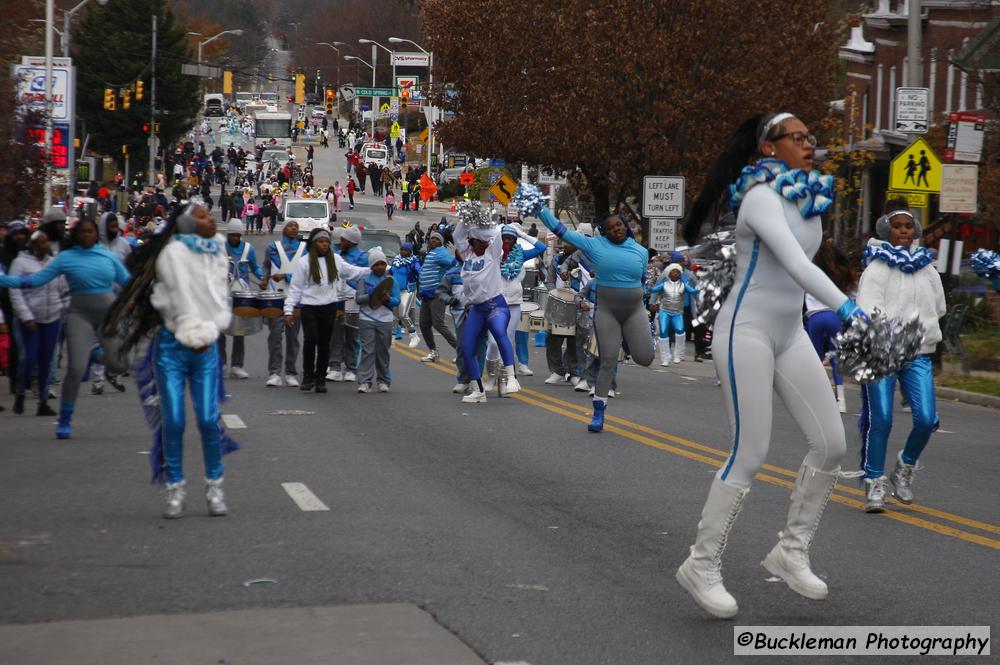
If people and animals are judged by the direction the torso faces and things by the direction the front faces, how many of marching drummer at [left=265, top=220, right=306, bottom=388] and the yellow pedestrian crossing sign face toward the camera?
2

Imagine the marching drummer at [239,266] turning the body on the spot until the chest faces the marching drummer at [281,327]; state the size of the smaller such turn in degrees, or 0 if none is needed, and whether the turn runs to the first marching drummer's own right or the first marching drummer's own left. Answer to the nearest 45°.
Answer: approximately 45° to the first marching drummer's own left

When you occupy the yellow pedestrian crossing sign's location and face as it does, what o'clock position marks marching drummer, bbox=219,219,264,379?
The marching drummer is roughly at 2 o'clock from the yellow pedestrian crossing sign.

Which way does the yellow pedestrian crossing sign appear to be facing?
toward the camera

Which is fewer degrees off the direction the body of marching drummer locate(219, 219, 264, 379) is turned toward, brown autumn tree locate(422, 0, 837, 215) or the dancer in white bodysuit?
the dancer in white bodysuit

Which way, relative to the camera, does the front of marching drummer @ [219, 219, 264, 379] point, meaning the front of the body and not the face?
toward the camera

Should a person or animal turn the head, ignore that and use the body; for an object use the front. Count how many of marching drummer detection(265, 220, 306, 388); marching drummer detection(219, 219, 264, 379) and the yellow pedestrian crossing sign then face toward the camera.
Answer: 3
